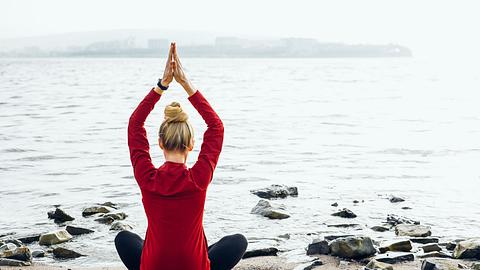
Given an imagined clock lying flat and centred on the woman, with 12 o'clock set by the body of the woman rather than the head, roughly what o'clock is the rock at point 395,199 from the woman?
The rock is roughly at 1 o'clock from the woman.

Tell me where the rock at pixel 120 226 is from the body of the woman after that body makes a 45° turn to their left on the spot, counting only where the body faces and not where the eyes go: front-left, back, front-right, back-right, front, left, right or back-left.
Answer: front-right

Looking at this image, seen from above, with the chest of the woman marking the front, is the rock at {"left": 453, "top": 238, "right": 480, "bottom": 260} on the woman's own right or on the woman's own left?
on the woman's own right

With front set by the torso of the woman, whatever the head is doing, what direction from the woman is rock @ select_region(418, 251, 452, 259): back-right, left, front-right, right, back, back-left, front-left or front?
front-right

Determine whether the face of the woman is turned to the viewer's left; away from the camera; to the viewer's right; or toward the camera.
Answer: away from the camera

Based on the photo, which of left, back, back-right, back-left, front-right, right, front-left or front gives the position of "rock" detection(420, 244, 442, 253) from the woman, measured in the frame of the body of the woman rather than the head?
front-right

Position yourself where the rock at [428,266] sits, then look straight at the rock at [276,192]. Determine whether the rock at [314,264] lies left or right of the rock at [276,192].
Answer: left

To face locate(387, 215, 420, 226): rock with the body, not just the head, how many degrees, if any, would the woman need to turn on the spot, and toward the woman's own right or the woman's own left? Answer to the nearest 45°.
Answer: approximately 45° to the woman's own right

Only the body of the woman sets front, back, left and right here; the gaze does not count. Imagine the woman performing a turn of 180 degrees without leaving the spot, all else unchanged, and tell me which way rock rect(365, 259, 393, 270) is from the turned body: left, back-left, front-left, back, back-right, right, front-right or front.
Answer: back-left

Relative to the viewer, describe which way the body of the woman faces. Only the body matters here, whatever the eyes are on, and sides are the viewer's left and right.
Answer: facing away from the viewer

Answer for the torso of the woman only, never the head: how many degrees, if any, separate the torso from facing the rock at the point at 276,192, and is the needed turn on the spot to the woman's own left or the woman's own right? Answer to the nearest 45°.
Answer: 0° — they already face it

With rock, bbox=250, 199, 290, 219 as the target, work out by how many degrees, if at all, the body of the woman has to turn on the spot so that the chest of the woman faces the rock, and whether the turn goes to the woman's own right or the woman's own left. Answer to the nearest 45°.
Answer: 0° — they already face it

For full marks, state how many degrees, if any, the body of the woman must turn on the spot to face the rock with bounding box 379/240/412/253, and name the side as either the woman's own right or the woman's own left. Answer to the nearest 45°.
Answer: approximately 45° to the woman's own right

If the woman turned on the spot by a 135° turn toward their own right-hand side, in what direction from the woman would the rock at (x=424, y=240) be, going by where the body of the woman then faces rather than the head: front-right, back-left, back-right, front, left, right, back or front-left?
left
